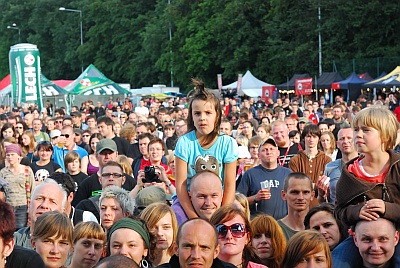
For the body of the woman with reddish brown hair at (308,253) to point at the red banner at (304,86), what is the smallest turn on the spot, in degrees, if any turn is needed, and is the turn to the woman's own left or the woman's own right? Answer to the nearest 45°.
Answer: approximately 180°

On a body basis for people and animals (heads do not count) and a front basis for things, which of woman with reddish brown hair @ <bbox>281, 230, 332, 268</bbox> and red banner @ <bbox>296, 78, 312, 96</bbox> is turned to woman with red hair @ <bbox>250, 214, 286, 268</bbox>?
the red banner

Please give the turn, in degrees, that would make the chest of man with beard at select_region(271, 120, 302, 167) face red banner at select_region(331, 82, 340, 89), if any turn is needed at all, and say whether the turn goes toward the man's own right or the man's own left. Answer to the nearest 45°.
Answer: approximately 135° to the man's own right

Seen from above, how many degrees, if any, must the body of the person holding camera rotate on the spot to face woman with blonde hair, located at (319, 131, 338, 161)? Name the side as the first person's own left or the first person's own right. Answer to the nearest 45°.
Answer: approximately 135° to the first person's own left

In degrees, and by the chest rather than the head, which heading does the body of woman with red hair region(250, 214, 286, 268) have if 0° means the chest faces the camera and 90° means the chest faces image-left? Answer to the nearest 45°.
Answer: approximately 45°

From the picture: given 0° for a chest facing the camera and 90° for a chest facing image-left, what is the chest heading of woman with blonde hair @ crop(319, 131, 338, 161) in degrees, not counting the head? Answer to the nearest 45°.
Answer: approximately 45°

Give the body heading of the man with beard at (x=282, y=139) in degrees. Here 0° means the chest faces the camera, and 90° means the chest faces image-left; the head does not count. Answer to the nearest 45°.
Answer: approximately 45°

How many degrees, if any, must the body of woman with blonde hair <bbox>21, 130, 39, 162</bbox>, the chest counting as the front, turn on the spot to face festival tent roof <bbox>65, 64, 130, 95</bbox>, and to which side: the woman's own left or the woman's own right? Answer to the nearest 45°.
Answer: approximately 135° to the woman's own right

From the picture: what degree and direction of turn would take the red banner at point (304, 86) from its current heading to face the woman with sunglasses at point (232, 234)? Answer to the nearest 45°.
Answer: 0° — it already faces them

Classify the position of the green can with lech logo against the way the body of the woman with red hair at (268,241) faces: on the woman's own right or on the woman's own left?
on the woman's own right

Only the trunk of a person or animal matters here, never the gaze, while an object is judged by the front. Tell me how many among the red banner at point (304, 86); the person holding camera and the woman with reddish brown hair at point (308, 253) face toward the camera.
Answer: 3

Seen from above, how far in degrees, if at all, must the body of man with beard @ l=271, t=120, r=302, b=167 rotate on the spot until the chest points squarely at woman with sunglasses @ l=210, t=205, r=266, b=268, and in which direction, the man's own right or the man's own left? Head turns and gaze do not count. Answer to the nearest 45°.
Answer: approximately 45° to the man's own left

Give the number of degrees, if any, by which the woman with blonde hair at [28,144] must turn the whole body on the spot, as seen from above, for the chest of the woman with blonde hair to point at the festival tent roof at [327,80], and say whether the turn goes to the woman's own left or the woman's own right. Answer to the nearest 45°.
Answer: approximately 180°
